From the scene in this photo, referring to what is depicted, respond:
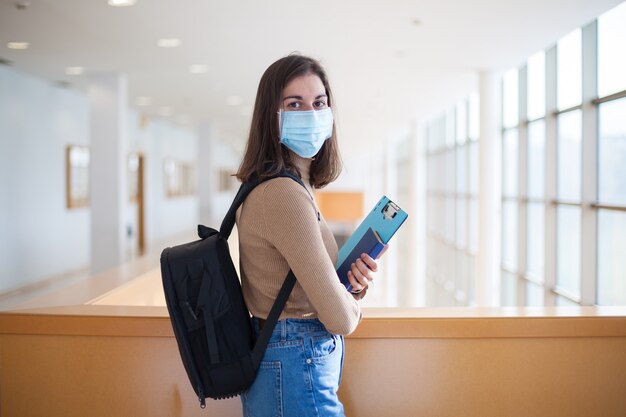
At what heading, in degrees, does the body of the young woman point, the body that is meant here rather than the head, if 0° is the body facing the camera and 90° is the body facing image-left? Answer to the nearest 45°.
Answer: approximately 270°

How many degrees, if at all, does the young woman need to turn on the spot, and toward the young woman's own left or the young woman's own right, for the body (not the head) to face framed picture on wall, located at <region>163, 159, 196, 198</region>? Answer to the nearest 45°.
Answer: approximately 90° to the young woman's own left

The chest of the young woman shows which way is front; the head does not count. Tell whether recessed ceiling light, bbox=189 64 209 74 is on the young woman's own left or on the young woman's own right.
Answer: on the young woman's own left

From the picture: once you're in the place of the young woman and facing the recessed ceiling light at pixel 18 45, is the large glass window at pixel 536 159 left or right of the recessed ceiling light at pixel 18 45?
right

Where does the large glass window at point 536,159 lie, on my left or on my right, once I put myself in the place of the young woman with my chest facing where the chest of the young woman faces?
on my left

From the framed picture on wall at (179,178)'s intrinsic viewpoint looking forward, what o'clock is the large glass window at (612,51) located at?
The large glass window is roughly at 1 o'clock from the framed picture on wall.

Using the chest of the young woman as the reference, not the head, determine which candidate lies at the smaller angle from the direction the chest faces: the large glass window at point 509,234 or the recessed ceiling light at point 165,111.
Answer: the large glass window

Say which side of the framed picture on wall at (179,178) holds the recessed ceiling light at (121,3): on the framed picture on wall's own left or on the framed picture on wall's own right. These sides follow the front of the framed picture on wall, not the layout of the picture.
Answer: on the framed picture on wall's own right
